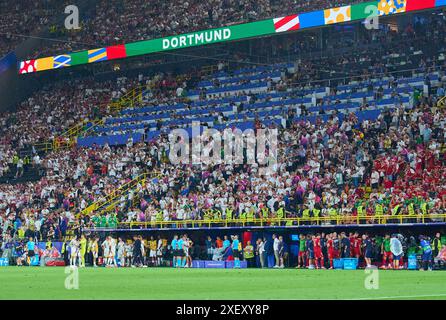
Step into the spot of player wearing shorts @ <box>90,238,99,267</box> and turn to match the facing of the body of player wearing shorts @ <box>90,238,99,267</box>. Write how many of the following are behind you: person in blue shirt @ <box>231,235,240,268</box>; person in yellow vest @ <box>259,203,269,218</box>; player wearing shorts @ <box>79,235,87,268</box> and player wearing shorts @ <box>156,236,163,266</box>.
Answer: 1

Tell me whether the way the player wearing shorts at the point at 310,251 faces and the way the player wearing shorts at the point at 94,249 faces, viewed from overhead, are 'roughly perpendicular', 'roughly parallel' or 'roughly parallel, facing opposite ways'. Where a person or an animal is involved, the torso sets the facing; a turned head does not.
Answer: roughly parallel
